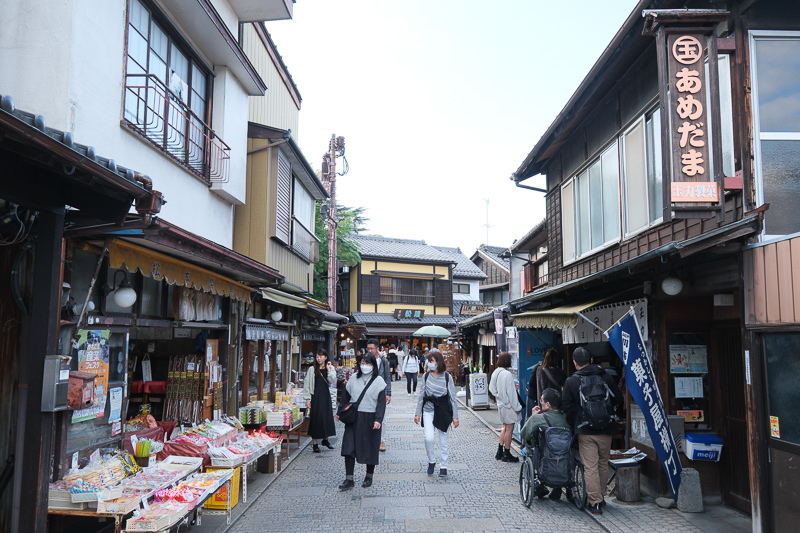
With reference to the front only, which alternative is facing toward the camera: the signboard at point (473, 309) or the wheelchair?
the signboard

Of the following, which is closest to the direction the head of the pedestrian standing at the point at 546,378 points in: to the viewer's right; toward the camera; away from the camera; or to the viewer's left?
away from the camera

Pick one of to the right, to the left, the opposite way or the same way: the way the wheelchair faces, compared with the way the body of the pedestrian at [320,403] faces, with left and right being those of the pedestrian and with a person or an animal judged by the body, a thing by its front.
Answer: the opposite way

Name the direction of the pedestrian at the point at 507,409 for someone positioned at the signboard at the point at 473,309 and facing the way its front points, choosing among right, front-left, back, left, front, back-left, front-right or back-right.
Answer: front

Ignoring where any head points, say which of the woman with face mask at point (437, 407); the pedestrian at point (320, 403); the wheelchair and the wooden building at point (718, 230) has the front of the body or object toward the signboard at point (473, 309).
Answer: the wheelchair

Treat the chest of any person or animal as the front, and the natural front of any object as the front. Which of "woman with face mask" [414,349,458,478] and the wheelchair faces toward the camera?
the woman with face mask

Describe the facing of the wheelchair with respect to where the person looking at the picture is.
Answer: facing away from the viewer

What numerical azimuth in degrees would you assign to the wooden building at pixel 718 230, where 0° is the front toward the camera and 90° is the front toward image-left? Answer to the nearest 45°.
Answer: approximately 45°

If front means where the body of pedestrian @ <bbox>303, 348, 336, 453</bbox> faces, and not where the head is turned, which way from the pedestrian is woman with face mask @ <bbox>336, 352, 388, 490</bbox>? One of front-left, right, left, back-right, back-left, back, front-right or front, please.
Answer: front

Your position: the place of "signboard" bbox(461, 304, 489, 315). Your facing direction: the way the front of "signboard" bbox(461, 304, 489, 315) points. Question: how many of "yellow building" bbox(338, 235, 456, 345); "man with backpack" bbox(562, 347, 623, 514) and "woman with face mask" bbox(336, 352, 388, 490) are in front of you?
2

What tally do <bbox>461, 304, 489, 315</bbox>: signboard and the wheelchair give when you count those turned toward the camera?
1

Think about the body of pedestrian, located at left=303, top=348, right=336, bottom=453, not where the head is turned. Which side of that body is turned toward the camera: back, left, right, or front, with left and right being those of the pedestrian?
front

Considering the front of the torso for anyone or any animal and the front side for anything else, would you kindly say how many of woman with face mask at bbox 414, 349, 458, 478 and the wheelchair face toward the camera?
1

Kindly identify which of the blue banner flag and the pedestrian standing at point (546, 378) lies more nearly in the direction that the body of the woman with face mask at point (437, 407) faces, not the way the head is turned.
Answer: the blue banner flag

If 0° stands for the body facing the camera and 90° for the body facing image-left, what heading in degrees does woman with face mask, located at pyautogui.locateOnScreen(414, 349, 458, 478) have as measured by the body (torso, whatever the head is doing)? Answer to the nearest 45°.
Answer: approximately 0°

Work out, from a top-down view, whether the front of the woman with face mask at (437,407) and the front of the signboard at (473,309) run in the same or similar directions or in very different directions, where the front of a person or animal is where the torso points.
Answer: same or similar directions
